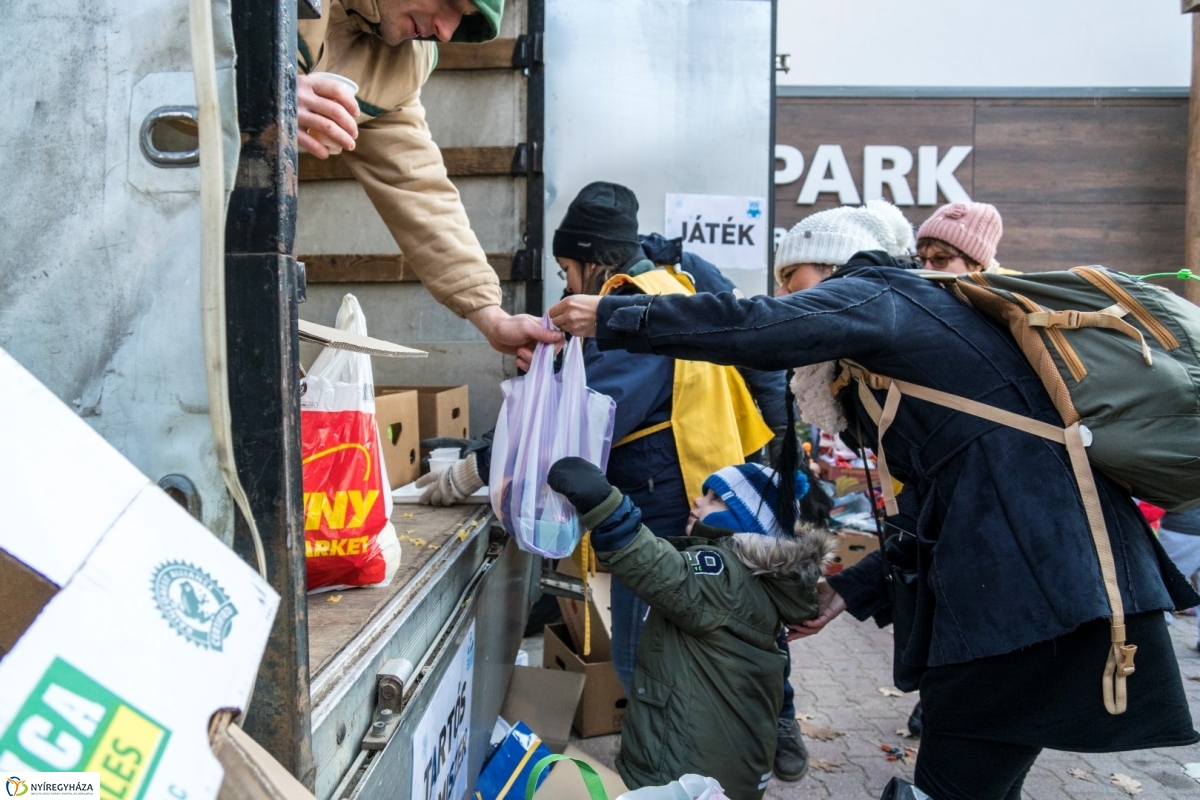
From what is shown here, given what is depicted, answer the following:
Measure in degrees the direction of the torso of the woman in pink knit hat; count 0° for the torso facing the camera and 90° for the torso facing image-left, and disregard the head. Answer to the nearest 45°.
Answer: approximately 45°

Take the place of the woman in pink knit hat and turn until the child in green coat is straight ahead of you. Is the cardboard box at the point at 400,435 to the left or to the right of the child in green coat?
right

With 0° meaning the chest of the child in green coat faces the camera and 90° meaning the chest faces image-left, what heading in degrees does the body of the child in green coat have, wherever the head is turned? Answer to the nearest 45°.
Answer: approximately 90°

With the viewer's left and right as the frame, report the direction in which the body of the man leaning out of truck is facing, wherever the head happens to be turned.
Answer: facing the viewer and to the right of the viewer

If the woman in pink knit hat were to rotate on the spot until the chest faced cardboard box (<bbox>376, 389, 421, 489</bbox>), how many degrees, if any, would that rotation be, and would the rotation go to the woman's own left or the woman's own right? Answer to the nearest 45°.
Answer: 0° — they already face it

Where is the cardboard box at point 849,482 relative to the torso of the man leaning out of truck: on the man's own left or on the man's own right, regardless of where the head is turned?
on the man's own left

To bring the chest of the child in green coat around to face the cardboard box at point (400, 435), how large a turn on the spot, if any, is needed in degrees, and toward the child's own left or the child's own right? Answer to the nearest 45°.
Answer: approximately 45° to the child's own right

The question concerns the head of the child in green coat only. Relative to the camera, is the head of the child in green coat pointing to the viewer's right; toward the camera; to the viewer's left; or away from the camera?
to the viewer's left

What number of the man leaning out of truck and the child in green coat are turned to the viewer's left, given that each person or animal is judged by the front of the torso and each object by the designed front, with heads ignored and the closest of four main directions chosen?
1

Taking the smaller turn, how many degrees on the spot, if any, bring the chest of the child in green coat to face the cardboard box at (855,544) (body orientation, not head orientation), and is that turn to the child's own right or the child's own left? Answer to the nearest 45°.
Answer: approximately 90° to the child's own right
